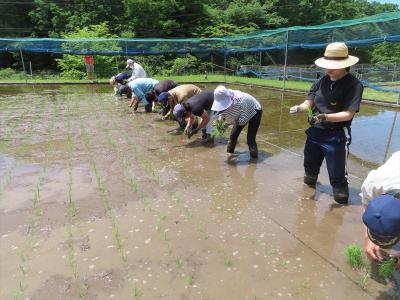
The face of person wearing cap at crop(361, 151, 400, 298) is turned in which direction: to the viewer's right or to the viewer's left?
to the viewer's left

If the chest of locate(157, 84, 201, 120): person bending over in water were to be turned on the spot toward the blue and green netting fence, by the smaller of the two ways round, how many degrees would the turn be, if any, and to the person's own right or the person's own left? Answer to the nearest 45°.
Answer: approximately 135° to the person's own right

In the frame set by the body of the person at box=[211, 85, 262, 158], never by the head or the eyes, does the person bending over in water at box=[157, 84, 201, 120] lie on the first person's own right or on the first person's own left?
on the first person's own right

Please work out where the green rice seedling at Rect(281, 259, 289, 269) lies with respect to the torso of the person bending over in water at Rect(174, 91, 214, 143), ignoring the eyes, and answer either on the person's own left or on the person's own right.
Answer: on the person's own left

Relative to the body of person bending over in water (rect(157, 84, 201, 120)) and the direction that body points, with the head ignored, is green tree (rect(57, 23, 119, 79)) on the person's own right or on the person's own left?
on the person's own right

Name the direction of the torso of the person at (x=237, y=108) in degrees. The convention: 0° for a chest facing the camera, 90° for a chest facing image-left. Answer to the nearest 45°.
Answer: approximately 45°

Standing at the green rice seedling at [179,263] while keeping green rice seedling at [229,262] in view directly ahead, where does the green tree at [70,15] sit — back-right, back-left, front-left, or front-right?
back-left

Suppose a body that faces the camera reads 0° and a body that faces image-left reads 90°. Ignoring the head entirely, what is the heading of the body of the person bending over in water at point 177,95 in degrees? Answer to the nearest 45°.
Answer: approximately 45°

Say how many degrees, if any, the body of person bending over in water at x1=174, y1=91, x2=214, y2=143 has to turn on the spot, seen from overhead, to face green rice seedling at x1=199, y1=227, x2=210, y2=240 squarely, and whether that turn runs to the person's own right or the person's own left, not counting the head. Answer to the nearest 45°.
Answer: approximately 45° to the person's own left
